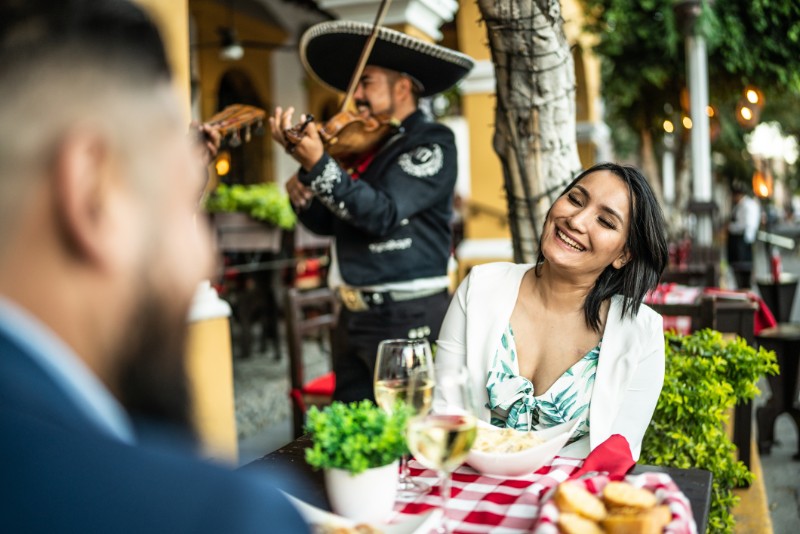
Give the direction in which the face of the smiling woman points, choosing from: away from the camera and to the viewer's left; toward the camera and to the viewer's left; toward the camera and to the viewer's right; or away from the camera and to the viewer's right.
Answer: toward the camera and to the viewer's left

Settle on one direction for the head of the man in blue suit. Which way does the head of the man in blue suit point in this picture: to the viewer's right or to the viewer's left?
to the viewer's right

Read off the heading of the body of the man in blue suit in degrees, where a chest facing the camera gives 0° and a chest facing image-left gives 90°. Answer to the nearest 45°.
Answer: approximately 225°

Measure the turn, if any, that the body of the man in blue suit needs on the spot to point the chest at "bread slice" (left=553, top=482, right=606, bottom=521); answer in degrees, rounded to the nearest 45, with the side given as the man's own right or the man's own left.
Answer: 0° — they already face it
